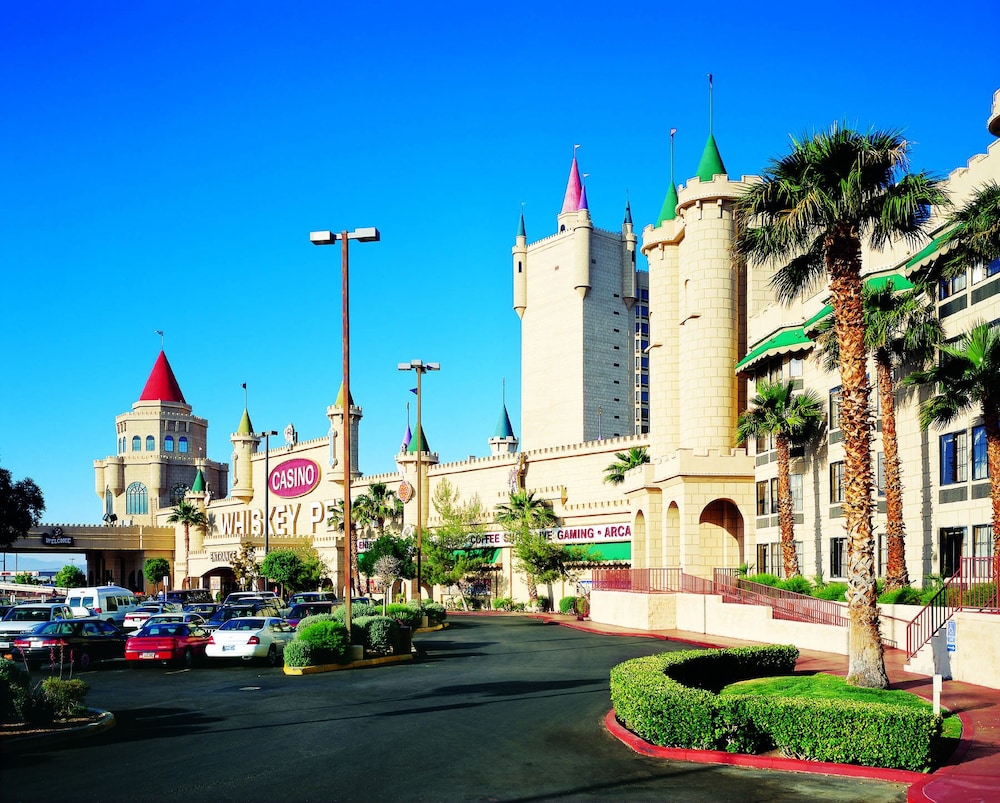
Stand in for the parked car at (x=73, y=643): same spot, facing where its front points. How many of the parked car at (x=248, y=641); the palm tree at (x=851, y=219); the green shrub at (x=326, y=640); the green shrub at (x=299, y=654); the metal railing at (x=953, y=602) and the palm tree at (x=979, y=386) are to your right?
6

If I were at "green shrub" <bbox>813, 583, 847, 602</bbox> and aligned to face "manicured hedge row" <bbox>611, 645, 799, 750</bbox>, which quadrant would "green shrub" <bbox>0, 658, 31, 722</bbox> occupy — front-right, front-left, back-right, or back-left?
front-right

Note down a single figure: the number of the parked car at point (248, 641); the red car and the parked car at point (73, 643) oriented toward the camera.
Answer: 0

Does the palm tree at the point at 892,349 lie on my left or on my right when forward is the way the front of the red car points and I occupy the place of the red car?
on my right

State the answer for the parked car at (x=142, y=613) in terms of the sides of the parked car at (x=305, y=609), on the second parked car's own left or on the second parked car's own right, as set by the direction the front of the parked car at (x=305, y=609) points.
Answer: on the second parked car's own right

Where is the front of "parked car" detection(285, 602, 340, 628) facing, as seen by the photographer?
facing the viewer and to the left of the viewer

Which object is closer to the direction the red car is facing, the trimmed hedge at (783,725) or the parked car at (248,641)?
the parked car

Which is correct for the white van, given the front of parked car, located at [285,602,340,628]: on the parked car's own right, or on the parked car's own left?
on the parked car's own right

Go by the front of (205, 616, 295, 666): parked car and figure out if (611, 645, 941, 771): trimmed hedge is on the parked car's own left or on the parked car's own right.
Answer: on the parked car's own right

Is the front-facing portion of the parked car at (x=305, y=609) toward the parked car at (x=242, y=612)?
no

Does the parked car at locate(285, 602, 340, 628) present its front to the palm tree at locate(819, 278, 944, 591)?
no

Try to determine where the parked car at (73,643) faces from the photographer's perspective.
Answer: facing away from the viewer and to the right of the viewer

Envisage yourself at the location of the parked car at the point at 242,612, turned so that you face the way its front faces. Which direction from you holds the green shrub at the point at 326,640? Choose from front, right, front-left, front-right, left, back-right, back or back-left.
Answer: front-left

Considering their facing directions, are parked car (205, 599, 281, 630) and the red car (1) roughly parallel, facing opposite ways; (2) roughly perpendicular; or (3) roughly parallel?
roughly parallel, facing opposite ways

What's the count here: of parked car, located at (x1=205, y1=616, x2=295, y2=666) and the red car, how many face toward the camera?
0

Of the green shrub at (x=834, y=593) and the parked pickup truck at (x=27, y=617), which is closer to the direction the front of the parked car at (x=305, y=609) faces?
the parked pickup truck

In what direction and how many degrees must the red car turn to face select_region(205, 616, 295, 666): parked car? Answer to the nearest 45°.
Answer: approximately 90° to its right

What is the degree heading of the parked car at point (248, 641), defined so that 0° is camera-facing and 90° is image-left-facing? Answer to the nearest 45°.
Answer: approximately 225°
